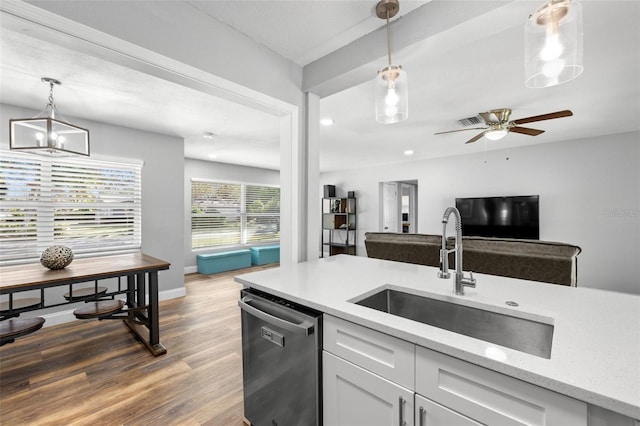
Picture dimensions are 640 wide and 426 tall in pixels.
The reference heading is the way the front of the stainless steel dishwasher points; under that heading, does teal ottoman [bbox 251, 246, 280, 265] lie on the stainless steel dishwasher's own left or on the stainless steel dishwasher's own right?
on the stainless steel dishwasher's own right

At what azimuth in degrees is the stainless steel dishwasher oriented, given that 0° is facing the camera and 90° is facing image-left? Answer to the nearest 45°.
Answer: approximately 45°

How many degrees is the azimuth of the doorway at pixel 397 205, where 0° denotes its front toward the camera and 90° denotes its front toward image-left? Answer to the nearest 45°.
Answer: approximately 45°

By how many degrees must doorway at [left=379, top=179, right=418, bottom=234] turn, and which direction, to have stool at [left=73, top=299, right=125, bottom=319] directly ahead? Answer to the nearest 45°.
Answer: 0° — it already faces it

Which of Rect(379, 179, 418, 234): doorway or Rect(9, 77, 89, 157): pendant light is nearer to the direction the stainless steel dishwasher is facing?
the pendant light

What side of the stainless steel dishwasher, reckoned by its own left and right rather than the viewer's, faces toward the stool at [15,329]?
right

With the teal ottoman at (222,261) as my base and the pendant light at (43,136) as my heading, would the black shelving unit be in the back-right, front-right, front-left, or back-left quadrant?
back-left

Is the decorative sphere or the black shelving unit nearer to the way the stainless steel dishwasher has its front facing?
the decorative sphere
